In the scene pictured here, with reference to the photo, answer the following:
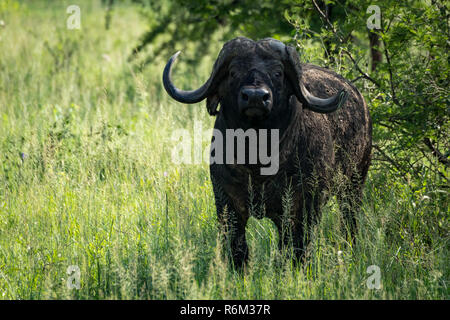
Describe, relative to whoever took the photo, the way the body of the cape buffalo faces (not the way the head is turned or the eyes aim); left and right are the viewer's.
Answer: facing the viewer and to the left of the viewer
